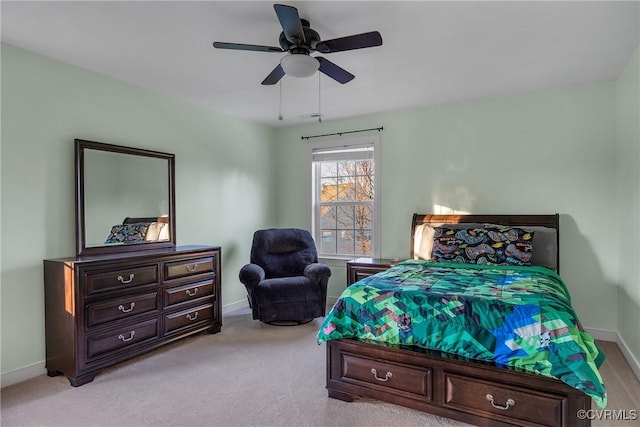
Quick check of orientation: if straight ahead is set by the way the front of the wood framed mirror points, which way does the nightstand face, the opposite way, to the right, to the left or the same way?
to the right

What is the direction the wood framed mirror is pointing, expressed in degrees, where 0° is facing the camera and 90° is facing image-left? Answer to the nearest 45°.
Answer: approximately 315°

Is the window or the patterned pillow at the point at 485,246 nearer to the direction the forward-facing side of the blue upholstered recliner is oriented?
the patterned pillow

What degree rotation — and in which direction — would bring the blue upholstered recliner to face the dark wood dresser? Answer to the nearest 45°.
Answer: approximately 45° to its right

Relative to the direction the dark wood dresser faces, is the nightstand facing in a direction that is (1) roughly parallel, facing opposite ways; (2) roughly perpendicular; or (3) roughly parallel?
roughly perpendicular

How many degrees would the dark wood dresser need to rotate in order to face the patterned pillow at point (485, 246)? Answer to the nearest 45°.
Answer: approximately 45° to its left

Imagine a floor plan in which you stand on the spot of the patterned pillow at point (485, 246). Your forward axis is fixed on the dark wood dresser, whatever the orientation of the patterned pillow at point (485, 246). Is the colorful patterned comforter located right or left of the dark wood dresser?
left

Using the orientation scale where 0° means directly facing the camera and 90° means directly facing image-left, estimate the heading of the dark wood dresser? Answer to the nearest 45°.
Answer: approximately 315°

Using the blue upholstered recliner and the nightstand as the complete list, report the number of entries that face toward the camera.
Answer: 2

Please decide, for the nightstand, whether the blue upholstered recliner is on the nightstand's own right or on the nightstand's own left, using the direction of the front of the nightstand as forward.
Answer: on the nightstand's own right

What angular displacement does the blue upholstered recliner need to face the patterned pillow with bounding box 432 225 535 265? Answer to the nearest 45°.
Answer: approximately 90° to its left

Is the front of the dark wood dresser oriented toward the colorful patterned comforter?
yes
